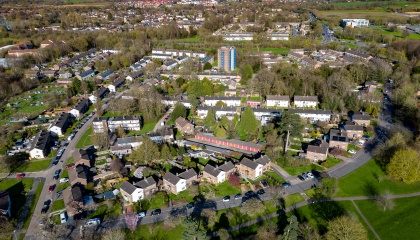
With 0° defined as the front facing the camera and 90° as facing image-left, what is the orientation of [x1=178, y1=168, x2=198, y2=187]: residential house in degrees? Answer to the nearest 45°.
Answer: approximately 315°

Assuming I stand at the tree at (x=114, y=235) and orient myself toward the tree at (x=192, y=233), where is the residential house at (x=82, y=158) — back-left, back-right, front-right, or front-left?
back-left

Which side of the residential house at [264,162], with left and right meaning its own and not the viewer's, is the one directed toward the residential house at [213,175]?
right

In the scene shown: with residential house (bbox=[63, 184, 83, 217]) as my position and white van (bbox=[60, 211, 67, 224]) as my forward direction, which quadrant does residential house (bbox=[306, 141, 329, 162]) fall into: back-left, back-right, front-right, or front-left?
back-left

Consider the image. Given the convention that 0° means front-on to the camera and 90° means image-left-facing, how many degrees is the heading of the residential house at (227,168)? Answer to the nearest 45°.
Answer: approximately 315°

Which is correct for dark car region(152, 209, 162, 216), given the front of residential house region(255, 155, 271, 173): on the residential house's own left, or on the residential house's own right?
on the residential house's own right

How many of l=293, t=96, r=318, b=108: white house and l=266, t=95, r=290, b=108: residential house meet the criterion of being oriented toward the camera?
2

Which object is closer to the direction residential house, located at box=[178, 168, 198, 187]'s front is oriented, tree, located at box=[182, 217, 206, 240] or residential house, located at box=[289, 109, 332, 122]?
the tree

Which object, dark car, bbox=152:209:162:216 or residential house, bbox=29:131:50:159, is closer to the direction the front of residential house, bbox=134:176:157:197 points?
the dark car

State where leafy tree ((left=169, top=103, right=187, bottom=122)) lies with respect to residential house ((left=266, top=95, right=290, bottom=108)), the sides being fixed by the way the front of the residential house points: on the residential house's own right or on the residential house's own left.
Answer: on the residential house's own right
